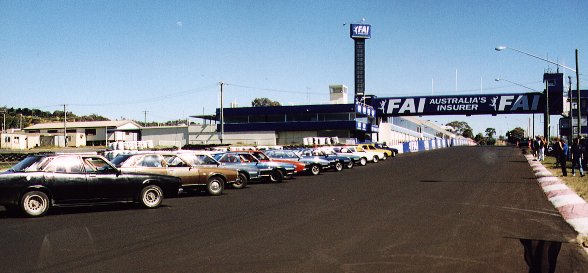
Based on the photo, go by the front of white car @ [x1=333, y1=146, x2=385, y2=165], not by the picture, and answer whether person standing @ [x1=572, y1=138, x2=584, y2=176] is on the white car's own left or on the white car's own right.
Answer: on the white car's own right
